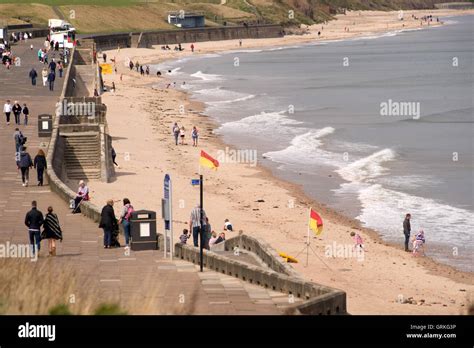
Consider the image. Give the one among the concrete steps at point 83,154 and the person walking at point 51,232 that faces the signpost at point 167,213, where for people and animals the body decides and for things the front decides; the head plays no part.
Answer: the concrete steps

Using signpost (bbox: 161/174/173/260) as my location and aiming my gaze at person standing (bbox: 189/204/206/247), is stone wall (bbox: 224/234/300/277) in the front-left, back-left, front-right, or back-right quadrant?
front-right

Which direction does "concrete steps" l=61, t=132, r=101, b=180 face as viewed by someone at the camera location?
facing the viewer

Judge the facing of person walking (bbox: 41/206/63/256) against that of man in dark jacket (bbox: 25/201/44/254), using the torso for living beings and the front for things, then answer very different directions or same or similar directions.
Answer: same or similar directions

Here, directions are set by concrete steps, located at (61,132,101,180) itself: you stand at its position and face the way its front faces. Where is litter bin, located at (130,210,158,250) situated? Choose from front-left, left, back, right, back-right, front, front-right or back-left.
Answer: front

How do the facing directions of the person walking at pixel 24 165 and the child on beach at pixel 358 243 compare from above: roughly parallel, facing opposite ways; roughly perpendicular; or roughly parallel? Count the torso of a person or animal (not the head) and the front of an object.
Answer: roughly perpendicular

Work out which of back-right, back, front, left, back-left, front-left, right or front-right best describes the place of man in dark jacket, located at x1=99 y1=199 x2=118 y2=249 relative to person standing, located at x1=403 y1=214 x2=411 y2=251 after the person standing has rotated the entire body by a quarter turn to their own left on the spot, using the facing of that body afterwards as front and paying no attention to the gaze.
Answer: back-left

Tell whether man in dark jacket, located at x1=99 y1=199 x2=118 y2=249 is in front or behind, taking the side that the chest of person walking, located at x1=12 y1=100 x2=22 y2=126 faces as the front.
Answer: in front

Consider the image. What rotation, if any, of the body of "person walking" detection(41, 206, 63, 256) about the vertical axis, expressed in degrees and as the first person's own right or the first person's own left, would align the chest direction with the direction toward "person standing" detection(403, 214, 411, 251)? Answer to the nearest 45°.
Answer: approximately 45° to the first person's own right

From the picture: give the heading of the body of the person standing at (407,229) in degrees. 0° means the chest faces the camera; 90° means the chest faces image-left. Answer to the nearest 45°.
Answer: approximately 270°

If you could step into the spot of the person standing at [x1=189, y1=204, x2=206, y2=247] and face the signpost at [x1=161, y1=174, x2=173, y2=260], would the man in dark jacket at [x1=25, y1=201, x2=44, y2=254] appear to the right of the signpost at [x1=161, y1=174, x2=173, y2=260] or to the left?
right
